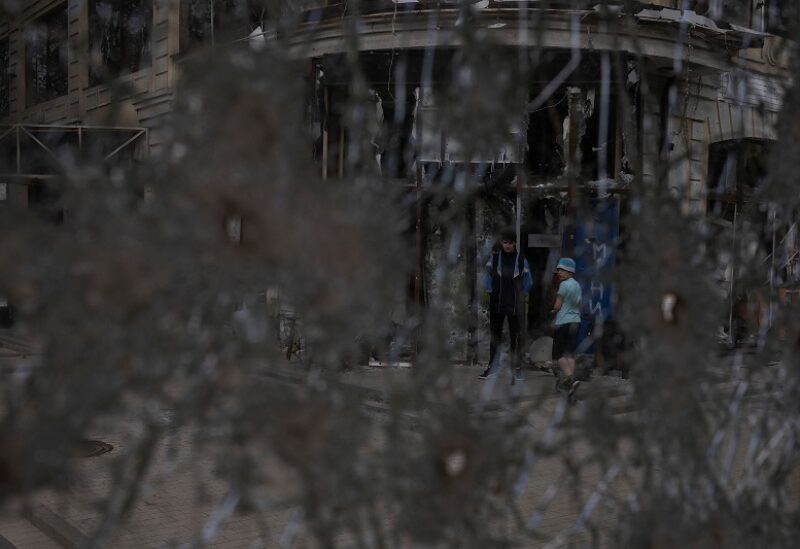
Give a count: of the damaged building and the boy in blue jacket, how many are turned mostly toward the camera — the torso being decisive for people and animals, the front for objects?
2

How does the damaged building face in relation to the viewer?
toward the camera

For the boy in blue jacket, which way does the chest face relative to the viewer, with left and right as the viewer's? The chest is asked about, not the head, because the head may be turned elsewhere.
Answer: facing the viewer

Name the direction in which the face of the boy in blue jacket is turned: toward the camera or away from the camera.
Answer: toward the camera

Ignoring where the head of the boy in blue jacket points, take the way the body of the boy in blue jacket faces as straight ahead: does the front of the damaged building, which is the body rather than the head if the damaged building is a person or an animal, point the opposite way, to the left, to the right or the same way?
the same way
